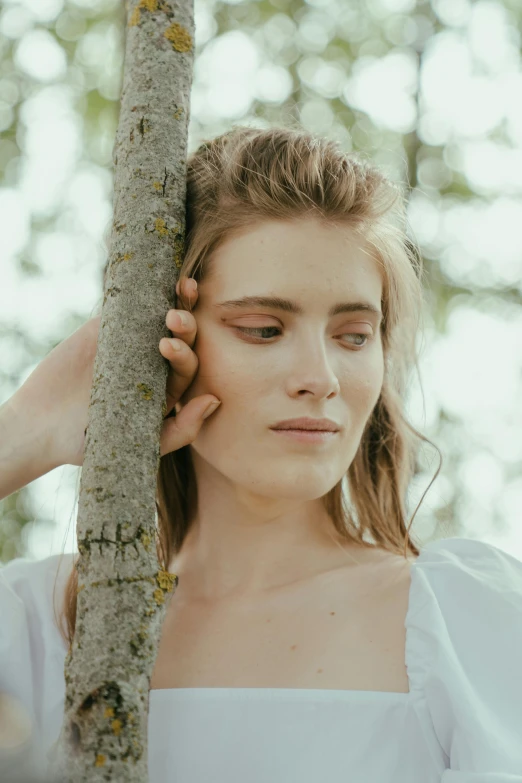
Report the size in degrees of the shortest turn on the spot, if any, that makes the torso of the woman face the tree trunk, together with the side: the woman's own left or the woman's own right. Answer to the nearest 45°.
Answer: approximately 45° to the woman's own right

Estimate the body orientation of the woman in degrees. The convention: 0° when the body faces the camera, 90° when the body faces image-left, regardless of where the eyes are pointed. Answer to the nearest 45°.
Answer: approximately 0°
